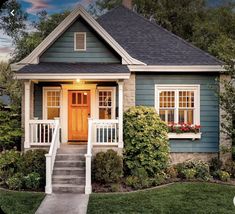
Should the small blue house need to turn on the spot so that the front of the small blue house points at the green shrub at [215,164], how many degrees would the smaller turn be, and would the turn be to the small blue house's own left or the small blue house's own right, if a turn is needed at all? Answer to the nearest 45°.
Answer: approximately 90° to the small blue house's own left

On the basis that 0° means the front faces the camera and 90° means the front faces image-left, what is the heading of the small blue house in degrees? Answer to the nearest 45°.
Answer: approximately 0°

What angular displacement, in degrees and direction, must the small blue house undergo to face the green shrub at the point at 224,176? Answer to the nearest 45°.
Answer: approximately 45° to its left

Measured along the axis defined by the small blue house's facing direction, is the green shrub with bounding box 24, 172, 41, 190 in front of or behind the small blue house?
in front

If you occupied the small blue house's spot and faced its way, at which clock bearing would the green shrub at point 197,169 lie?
The green shrub is roughly at 10 o'clock from the small blue house.

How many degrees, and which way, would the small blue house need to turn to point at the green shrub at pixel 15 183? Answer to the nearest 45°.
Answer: approximately 45° to its right
